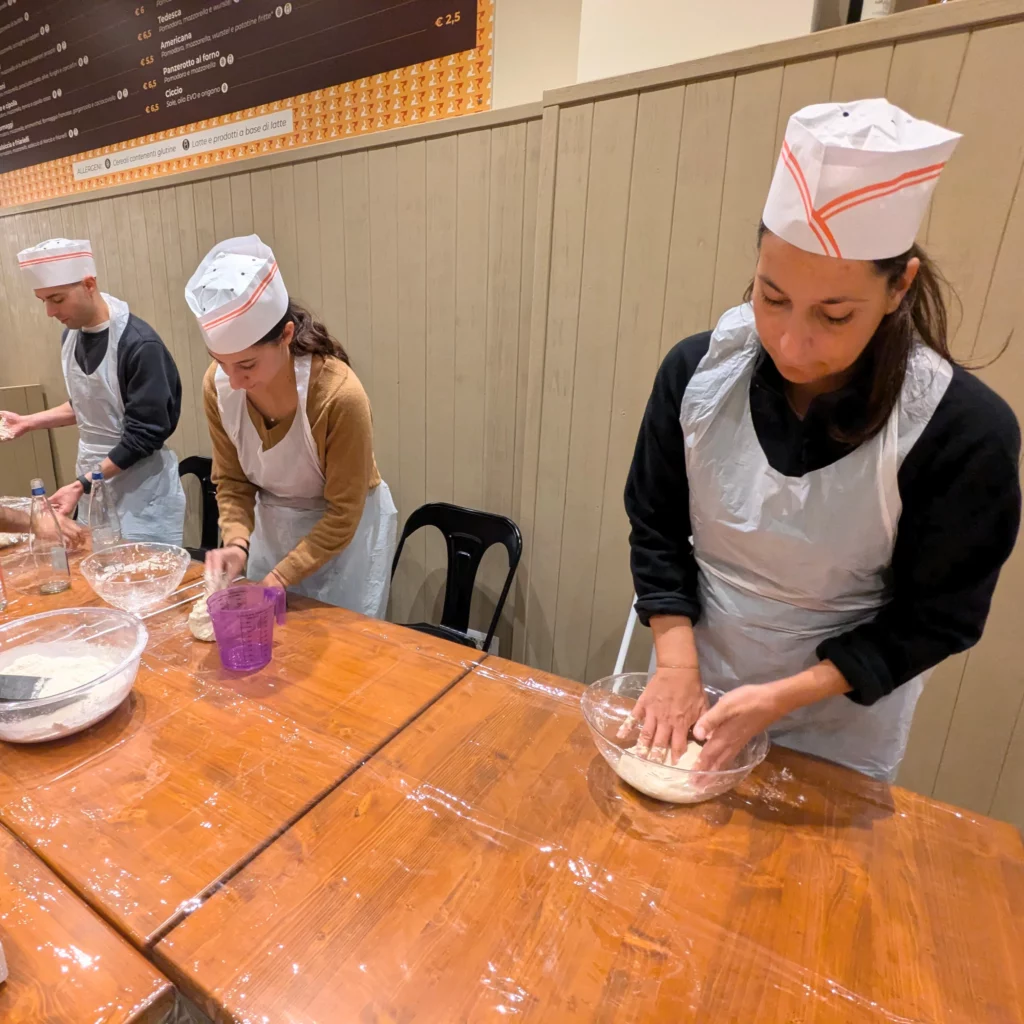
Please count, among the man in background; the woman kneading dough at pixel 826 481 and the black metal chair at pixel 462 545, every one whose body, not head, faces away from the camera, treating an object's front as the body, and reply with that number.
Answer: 0

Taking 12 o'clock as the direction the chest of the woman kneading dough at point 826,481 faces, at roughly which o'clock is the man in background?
The man in background is roughly at 2 o'clock from the woman kneading dough.

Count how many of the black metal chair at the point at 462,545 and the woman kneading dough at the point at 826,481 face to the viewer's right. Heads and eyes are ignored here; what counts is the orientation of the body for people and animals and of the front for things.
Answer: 0

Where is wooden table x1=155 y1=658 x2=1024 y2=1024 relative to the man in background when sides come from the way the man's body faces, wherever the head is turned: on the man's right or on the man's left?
on the man's left

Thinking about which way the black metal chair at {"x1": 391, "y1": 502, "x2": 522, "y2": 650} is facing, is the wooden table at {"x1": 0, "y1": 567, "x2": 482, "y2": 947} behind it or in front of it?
in front

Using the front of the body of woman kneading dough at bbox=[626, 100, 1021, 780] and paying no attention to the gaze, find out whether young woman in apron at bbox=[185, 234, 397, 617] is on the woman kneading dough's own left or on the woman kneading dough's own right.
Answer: on the woman kneading dough's own right

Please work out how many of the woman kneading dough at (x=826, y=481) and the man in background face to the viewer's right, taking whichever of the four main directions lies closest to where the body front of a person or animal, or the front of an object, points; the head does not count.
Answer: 0

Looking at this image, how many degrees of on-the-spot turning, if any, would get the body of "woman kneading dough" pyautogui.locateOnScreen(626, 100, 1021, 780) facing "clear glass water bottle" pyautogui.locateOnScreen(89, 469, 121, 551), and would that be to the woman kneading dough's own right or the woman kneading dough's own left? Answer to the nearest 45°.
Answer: approximately 45° to the woman kneading dough's own right

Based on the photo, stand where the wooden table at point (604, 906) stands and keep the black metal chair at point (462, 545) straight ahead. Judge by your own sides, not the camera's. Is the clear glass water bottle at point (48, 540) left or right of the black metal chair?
left

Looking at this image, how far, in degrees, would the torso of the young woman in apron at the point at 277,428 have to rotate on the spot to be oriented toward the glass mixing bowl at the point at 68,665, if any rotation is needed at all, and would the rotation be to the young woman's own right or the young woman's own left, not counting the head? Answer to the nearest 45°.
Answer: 0° — they already face it

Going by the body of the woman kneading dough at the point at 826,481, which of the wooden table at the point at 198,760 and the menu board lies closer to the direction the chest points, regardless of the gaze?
the wooden table

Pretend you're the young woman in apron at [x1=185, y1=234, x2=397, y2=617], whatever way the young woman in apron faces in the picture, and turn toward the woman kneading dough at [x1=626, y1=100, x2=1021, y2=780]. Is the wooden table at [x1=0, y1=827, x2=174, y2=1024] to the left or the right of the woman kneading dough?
right

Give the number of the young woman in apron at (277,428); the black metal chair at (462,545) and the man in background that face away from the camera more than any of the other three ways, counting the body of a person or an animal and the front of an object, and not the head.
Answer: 0

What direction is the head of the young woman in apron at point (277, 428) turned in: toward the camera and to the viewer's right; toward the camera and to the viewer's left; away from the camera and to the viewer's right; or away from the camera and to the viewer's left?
toward the camera and to the viewer's left
